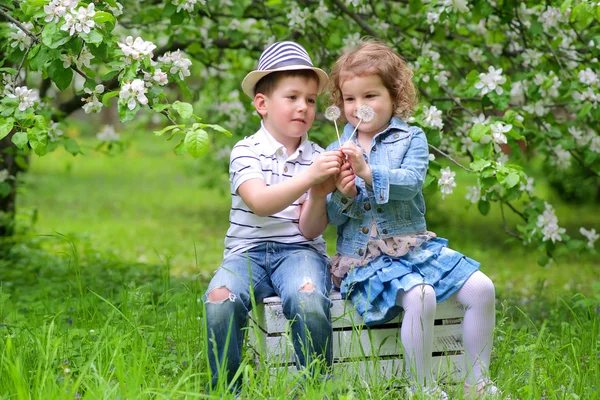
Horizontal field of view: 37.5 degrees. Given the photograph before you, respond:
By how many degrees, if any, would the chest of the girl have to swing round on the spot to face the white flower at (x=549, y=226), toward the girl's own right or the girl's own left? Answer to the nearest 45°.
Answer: approximately 135° to the girl's own left

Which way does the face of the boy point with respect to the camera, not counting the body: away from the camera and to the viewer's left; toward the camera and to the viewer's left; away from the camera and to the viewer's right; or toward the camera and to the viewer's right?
toward the camera and to the viewer's right

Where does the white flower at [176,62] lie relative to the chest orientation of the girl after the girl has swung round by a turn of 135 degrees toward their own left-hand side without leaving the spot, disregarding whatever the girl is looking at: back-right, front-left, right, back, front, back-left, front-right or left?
back-left

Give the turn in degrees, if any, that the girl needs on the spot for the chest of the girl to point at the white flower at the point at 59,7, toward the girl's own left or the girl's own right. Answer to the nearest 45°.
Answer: approximately 45° to the girl's own right

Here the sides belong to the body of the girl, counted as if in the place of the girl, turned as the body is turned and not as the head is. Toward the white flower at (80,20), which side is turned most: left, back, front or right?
right

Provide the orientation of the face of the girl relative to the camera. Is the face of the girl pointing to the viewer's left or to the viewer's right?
to the viewer's left

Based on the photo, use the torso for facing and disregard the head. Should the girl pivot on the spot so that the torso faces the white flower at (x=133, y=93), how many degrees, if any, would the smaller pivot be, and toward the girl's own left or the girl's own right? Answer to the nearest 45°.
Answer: approximately 45° to the girl's own right

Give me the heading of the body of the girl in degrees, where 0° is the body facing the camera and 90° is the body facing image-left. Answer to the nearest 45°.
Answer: approximately 0°
